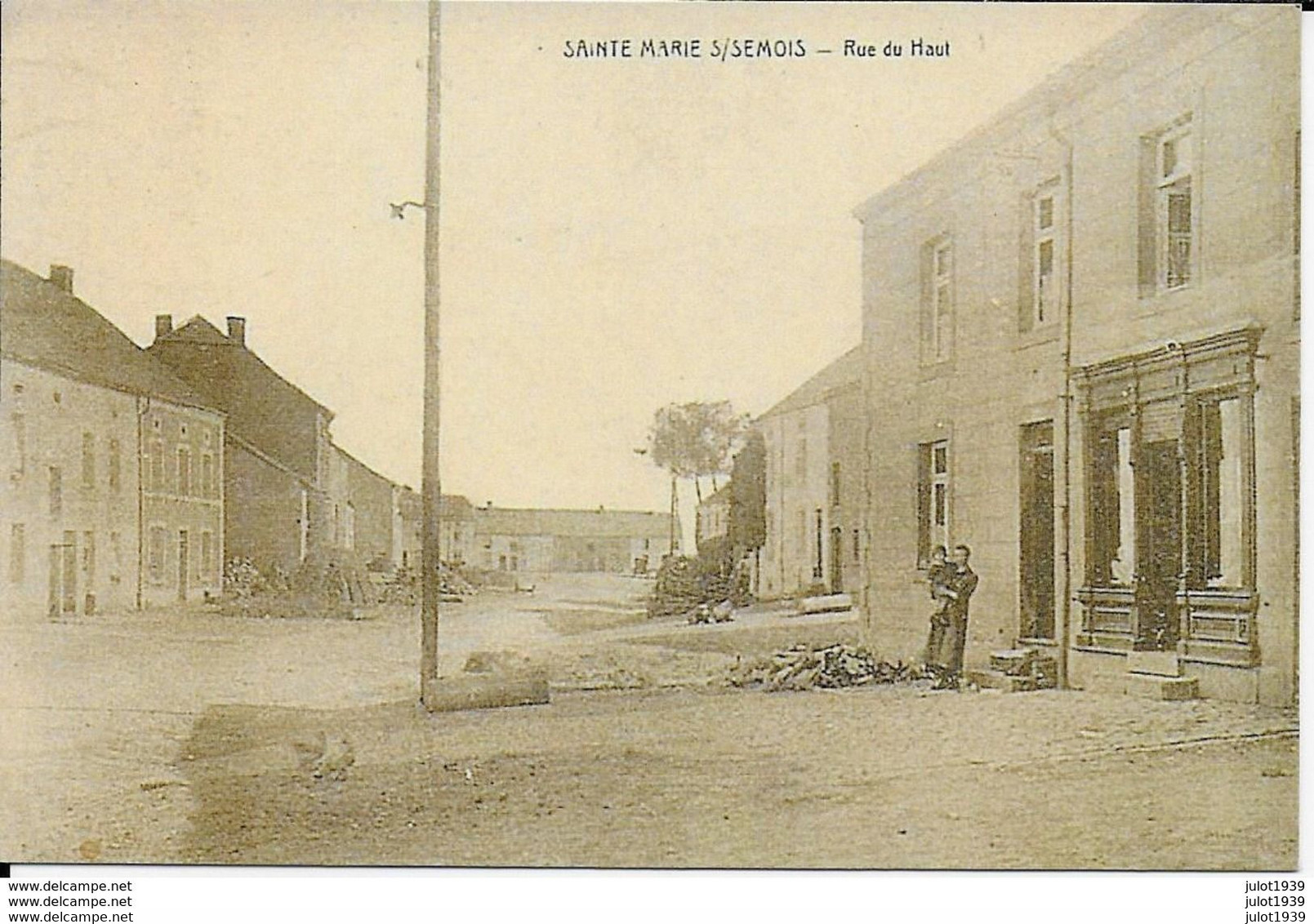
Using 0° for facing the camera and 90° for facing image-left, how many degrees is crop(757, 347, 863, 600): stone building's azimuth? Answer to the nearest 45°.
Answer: approximately 45°

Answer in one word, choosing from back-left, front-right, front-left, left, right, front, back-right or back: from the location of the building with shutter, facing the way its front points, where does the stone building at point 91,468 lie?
front-right

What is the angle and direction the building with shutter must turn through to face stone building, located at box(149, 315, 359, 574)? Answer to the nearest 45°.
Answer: approximately 45° to its right

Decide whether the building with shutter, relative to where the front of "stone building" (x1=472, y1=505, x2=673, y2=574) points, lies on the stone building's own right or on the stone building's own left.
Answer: on the stone building's own left

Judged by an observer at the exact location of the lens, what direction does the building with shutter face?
facing the viewer and to the left of the viewer

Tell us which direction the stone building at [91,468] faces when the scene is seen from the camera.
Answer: facing the viewer and to the right of the viewer
